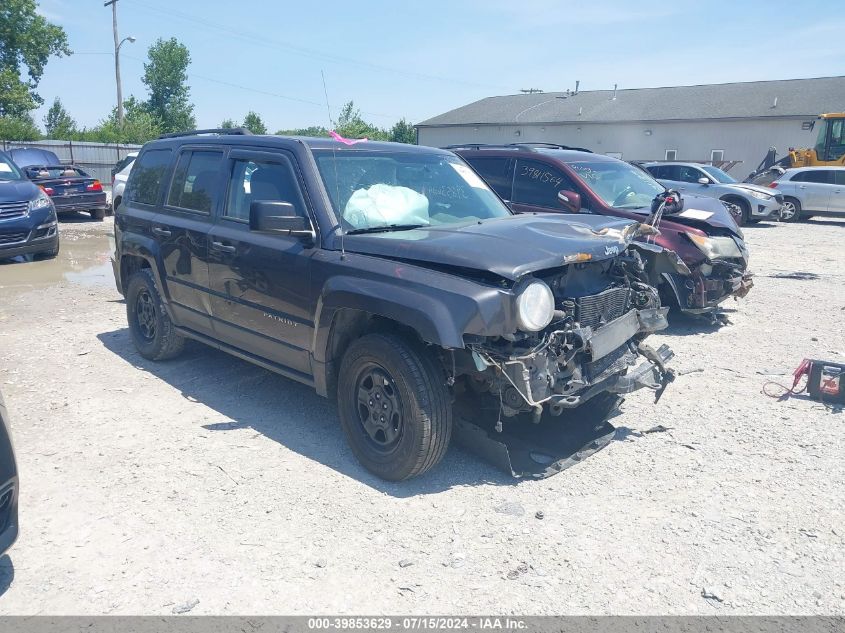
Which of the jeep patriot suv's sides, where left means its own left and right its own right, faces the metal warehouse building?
left

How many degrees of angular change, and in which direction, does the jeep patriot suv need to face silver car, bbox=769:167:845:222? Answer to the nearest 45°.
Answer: approximately 90° to its left

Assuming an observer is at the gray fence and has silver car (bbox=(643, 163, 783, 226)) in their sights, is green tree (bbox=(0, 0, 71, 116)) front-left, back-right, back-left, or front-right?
back-left

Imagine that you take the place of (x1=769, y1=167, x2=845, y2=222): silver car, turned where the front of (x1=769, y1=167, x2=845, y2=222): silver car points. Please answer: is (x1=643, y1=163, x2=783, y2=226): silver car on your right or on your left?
on your right

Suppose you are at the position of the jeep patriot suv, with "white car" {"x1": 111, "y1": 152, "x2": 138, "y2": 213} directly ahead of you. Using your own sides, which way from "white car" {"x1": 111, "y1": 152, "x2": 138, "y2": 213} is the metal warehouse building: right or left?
right

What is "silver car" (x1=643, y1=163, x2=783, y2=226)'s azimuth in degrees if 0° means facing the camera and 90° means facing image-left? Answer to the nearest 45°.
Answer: approximately 315°

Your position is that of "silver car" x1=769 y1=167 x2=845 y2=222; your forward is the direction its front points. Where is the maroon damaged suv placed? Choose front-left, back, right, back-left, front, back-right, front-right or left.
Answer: right

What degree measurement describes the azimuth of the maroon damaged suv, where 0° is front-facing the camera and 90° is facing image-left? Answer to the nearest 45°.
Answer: approximately 315°

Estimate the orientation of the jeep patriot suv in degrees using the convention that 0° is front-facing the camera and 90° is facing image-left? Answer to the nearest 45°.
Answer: approximately 315°
